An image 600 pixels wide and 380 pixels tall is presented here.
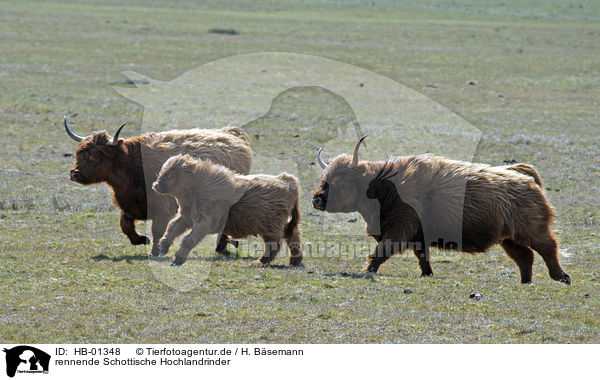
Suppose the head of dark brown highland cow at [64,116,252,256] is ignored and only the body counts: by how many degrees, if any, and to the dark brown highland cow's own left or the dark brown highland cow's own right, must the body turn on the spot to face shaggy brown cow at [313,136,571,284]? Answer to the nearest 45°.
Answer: approximately 135° to the dark brown highland cow's own left

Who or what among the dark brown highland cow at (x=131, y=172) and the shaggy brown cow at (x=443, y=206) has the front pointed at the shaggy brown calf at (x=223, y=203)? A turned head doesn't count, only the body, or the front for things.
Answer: the shaggy brown cow at (x=443, y=206)

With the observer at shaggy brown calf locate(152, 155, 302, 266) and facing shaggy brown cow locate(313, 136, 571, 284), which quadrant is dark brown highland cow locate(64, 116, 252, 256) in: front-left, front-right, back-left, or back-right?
back-left

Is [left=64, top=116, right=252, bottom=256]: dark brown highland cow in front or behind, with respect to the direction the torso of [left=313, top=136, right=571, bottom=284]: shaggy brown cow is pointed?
in front

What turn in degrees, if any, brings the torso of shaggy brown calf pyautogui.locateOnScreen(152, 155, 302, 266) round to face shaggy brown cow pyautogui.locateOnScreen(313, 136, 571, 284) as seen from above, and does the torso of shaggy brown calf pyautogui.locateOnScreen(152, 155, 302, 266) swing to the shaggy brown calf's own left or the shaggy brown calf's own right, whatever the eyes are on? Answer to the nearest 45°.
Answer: approximately 180°

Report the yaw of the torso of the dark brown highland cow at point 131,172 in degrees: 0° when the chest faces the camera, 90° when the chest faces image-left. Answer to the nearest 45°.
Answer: approximately 90°

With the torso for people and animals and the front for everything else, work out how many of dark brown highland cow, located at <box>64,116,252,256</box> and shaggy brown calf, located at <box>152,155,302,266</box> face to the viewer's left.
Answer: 2

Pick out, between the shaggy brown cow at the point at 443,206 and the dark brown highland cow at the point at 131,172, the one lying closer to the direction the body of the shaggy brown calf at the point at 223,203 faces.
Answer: the dark brown highland cow

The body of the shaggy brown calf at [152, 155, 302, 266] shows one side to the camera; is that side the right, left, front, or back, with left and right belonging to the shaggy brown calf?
left

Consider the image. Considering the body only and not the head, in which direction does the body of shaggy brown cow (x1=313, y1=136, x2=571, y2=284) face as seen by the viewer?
to the viewer's left
